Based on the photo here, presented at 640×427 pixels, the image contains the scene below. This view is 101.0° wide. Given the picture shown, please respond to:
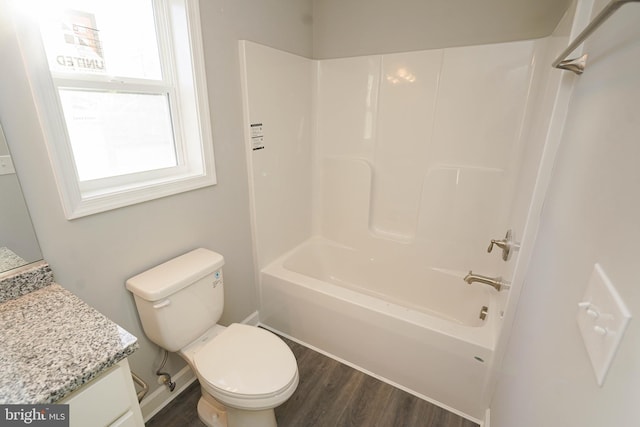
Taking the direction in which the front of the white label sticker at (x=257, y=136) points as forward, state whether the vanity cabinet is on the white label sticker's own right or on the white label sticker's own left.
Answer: on the white label sticker's own right

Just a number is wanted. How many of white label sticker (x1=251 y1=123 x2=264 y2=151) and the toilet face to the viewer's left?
0

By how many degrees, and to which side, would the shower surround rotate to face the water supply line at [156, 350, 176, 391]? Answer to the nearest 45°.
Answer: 0° — it already faces it

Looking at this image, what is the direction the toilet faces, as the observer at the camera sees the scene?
facing the viewer and to the right of the viewer

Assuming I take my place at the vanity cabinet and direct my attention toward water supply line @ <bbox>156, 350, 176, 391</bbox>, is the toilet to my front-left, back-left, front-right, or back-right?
front-right

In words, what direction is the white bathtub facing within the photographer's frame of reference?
facing the viewer and to the left of the viewer

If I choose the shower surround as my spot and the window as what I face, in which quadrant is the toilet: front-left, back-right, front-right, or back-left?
front-left

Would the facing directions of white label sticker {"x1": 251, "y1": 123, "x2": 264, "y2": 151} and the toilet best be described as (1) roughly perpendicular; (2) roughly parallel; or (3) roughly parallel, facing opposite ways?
roughly parallel

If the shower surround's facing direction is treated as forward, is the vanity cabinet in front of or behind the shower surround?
in front

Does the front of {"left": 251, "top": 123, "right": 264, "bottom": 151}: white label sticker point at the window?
no

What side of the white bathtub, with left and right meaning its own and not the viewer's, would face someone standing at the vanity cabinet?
front

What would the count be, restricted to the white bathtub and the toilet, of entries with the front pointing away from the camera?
0

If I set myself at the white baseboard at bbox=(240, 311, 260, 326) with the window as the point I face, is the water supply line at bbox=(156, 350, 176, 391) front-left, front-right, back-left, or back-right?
front-left

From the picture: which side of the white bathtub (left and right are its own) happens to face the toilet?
front
